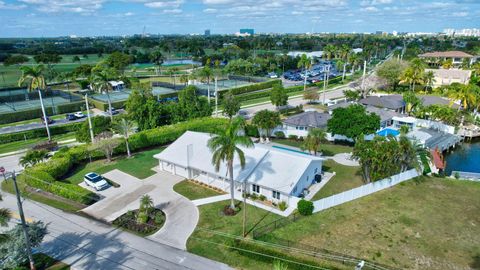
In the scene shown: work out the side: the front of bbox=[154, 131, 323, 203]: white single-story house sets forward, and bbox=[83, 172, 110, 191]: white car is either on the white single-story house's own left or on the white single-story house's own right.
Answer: on the white single-story house's own right

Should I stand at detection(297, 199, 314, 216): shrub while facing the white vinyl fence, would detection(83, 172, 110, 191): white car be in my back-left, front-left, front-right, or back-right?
back-left

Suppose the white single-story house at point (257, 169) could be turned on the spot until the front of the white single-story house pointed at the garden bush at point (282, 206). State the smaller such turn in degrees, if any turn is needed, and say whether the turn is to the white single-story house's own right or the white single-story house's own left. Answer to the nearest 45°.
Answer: approximately 90° to the white single-story house's own left

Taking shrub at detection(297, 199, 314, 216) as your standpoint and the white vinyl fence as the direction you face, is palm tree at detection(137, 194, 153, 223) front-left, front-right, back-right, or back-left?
back-left

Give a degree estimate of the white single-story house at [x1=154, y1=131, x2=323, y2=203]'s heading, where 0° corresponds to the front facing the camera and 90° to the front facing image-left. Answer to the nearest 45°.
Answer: approximately 45°

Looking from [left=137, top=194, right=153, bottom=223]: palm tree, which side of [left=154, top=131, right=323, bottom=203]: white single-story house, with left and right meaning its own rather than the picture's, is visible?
front

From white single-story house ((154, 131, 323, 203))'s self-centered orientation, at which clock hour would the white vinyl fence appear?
The white vinyl fence is roughly at 8 o'clock from the white single-story house.
